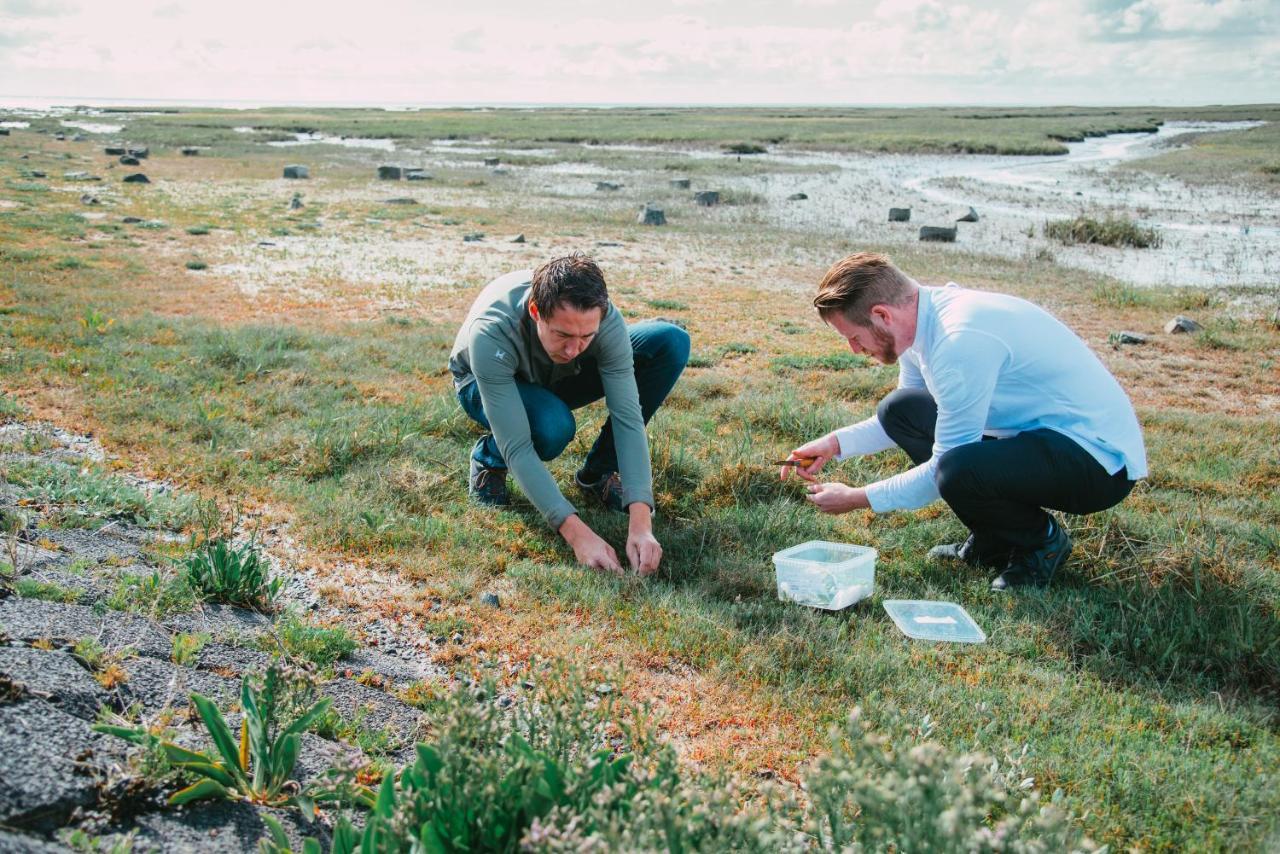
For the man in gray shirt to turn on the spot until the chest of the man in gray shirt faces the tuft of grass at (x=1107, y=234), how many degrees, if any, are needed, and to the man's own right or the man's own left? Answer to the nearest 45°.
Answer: approximately 90° to the man's own left

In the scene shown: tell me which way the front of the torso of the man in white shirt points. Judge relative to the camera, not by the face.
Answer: to the viewer's left

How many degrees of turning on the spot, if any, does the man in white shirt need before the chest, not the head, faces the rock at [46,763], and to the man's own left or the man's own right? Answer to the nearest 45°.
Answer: approximately 45° to the man's own left

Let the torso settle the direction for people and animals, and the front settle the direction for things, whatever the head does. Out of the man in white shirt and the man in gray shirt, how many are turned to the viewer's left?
1

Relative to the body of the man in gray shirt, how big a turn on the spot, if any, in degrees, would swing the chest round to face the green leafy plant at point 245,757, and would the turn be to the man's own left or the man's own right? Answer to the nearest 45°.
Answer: approximately 45° to the man's own right

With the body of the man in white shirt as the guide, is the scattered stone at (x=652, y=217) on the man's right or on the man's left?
on the man's right

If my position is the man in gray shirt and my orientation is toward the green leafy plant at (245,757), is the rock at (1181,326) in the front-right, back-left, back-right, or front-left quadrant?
back-left

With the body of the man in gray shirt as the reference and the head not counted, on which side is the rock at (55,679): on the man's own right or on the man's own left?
on the man's own right

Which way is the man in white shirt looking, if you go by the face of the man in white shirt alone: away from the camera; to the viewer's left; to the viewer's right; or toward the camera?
to the viewer's left

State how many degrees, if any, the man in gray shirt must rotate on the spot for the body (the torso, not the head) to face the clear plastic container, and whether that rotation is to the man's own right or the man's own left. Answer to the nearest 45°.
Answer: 0° — they already face it

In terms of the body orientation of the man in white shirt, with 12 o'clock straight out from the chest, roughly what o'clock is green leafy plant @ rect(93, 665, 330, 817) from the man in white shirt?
The green leafy plant is roughly at 10 o'clock from the man in white shirt.

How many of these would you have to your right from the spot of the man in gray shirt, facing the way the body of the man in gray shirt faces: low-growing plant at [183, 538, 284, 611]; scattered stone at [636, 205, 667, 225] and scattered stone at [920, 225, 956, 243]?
1

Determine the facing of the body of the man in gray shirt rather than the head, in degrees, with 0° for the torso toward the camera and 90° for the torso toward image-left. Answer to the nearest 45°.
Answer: approximately 315°

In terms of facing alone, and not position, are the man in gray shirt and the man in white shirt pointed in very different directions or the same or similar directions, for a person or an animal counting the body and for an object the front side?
very different directions
